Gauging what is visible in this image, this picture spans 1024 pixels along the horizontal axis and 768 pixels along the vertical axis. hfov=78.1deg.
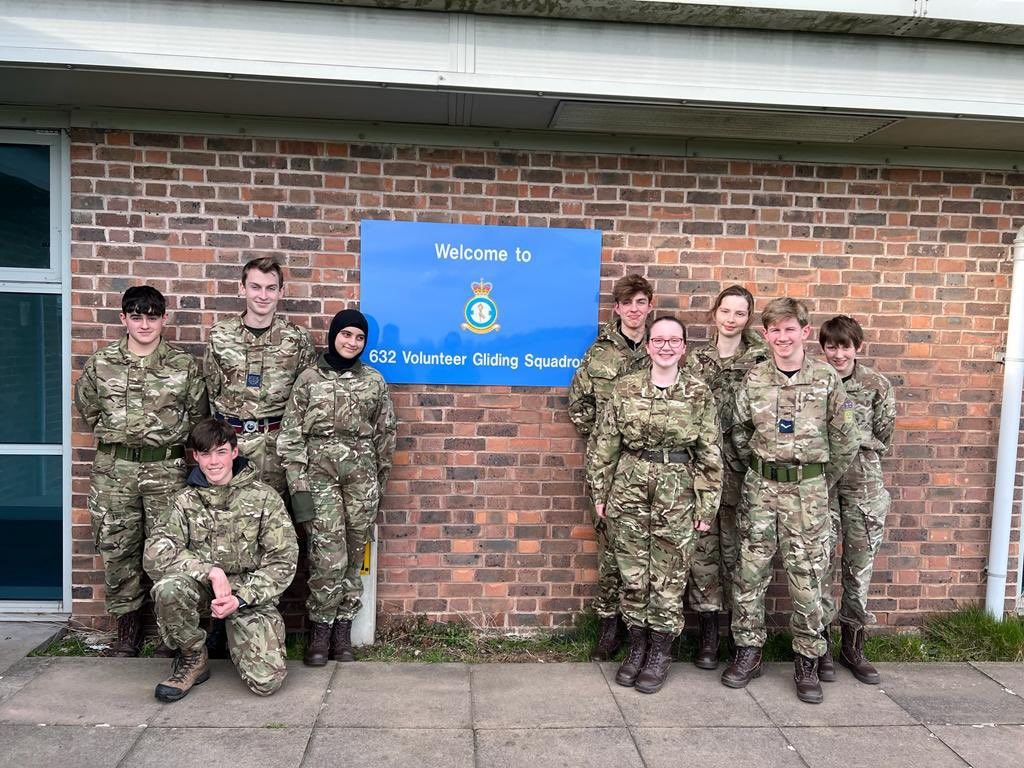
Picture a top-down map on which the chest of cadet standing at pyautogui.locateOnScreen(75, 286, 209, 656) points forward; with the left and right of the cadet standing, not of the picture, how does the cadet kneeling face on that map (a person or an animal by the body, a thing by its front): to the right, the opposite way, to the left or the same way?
the same way

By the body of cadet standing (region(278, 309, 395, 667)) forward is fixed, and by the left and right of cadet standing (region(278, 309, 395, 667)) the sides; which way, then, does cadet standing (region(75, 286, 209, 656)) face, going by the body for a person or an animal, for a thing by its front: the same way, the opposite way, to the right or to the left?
the same way

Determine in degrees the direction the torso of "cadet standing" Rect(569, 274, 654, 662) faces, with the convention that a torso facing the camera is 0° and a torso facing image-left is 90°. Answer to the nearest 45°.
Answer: approximately 0°

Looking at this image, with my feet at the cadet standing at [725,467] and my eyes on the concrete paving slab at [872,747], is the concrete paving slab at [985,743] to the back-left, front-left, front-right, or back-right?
front-left

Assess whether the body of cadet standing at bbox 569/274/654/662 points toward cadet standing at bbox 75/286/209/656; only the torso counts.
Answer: no

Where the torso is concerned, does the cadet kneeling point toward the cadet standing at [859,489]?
no

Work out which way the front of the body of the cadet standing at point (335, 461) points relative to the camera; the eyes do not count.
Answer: toward the camera

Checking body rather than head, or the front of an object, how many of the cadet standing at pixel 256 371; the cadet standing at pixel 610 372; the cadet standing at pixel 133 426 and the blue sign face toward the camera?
4

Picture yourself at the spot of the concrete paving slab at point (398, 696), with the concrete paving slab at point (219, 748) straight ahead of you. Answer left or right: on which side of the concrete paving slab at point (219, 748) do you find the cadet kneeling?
right

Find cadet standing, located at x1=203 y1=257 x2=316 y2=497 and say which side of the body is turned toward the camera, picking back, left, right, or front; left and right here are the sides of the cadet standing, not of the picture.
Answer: front

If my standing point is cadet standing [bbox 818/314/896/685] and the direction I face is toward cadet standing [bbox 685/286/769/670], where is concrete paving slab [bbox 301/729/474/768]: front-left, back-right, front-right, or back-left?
front-left

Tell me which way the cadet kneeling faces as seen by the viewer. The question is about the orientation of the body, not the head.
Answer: toward the camera

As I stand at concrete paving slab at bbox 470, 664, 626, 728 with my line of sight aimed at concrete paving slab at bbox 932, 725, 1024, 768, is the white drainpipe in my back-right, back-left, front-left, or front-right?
front-left

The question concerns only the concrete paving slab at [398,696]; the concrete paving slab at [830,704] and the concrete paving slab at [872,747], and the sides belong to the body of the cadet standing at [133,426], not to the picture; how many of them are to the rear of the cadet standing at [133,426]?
0

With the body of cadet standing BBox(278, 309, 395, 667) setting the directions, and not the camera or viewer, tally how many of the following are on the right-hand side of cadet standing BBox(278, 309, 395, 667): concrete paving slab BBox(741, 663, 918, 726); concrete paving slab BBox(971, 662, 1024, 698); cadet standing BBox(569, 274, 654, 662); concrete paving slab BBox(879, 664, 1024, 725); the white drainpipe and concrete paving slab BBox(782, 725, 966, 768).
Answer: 0
